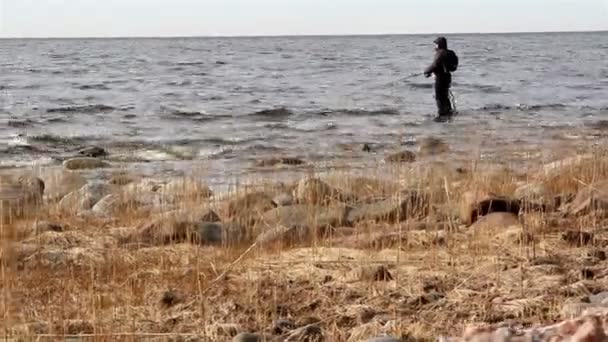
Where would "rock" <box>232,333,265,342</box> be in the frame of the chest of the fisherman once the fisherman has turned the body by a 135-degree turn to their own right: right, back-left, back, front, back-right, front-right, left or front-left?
back-right

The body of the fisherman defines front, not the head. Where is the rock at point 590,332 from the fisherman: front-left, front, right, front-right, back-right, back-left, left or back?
left

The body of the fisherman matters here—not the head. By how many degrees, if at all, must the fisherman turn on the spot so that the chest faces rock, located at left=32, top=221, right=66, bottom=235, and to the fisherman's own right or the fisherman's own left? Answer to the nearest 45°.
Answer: approximately 90° to the fisherman's own left

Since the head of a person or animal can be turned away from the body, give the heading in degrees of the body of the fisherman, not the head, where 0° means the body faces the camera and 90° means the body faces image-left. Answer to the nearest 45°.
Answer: approximately 90°

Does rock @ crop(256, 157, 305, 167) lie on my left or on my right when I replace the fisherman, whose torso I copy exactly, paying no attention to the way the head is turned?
on my left

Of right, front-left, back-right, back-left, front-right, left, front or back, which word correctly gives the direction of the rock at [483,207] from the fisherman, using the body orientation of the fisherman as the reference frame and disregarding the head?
left

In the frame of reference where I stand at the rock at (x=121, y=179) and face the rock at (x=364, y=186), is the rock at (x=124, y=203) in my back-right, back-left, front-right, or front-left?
front-right

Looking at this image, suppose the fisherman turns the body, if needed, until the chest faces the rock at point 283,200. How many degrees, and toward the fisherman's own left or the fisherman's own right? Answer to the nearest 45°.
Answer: approximately 90° to the fisherman's own left

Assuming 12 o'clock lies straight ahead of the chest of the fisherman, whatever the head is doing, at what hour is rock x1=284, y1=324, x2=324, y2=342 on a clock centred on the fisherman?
The rock is roughly at 9 o'clock from the fisherman.

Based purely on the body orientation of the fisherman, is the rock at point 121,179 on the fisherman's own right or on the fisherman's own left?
on the fisherman's own left

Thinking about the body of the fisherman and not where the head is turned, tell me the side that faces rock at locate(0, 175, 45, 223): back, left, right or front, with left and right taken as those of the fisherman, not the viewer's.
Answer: left

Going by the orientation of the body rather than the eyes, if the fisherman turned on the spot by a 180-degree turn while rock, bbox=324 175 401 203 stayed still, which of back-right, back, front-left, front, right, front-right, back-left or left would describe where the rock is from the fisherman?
right

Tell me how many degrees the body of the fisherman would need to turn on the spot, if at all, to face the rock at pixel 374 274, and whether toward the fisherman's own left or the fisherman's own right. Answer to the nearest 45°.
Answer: approximately 90° to the fisherman's own left

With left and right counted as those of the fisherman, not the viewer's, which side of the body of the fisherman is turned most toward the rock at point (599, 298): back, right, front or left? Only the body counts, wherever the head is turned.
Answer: left

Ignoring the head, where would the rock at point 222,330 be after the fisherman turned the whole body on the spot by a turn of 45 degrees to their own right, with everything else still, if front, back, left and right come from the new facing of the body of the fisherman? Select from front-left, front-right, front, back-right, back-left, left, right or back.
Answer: back-left

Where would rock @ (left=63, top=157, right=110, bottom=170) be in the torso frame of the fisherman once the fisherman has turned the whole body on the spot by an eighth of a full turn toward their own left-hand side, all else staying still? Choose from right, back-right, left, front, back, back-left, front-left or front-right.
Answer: front

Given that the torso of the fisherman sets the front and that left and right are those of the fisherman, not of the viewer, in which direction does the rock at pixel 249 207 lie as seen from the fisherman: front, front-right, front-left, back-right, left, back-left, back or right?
left

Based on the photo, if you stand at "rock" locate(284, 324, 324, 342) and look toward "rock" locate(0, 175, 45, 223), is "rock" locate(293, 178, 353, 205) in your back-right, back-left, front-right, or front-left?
front-right

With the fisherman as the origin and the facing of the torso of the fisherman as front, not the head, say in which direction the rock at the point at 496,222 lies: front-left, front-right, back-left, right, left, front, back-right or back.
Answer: left
